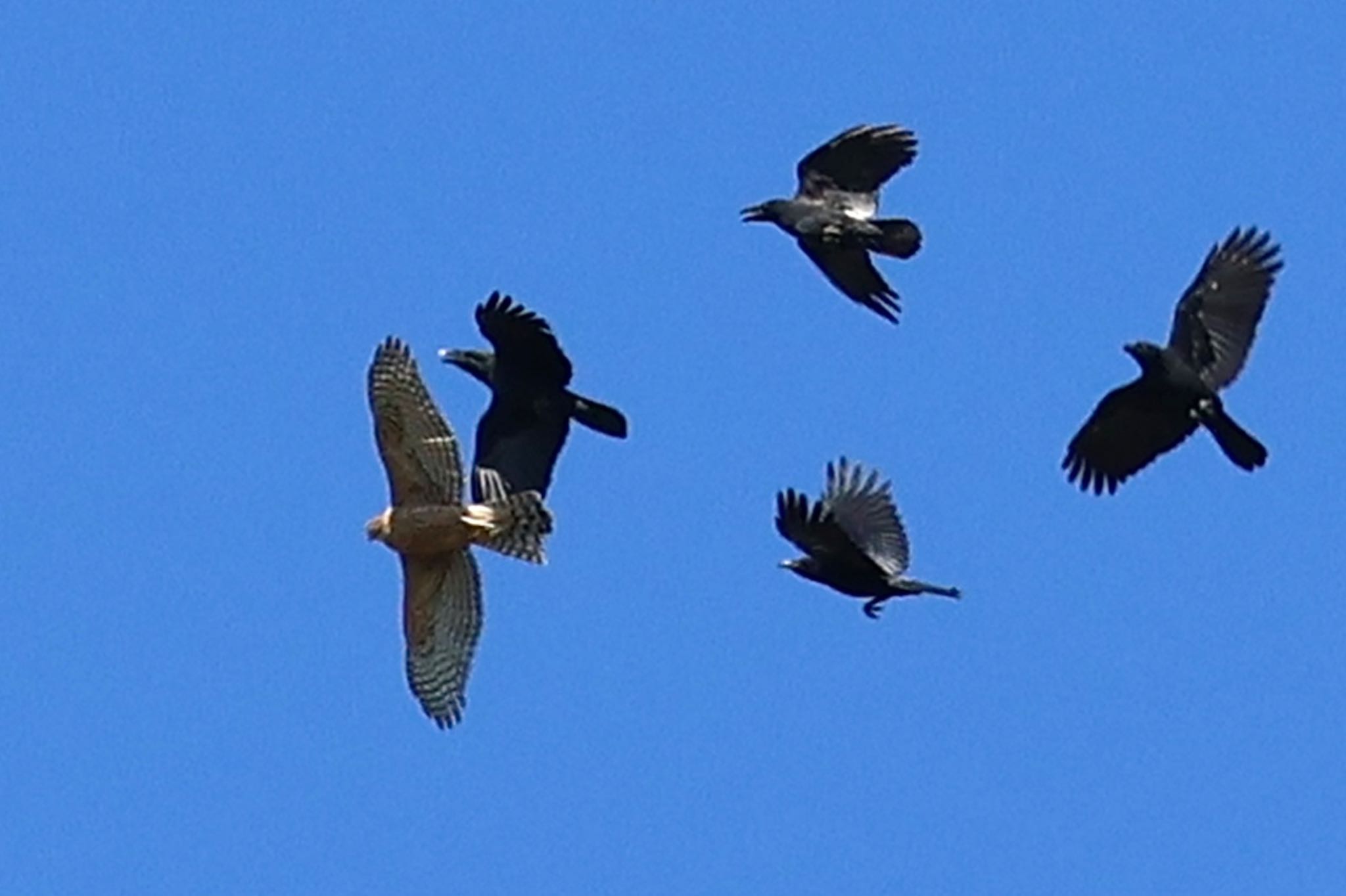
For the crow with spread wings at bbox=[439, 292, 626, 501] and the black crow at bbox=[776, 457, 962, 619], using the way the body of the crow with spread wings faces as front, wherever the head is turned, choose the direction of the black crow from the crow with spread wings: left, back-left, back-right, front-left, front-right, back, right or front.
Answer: back

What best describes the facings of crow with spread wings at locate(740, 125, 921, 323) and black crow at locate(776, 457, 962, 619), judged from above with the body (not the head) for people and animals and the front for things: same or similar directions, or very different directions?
same or similar directions

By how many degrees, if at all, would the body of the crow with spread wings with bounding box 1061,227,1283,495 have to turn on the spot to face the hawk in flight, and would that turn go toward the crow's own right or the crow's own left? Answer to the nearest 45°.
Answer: approximately 45° to the crow's own left

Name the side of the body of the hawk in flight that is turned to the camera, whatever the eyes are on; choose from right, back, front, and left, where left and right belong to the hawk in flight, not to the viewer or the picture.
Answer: left

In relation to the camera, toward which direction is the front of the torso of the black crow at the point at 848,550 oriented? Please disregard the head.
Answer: to the viewer's left

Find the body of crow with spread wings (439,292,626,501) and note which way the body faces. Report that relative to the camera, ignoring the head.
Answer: to the viewer's left

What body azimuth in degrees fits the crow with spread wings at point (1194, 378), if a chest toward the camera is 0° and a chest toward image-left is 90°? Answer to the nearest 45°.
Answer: approximately 90°

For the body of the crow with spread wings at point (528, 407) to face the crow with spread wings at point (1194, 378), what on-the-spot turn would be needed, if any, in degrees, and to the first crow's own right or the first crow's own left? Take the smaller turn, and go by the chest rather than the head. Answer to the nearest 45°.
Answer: approximately 180°

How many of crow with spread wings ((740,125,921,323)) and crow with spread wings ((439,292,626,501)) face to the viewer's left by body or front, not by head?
2

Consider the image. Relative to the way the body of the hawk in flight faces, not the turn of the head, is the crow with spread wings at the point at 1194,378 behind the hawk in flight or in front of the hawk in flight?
behind

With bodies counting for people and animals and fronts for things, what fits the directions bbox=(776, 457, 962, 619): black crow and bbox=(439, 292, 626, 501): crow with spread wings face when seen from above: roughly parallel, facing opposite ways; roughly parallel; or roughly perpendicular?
roughly parallel

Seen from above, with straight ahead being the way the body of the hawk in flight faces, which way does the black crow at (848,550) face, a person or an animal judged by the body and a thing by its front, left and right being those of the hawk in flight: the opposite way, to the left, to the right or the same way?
the same way

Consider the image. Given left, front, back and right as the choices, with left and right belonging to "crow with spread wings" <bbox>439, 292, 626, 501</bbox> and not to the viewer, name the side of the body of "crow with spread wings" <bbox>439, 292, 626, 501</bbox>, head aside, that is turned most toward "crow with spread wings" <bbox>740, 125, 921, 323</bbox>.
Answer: back

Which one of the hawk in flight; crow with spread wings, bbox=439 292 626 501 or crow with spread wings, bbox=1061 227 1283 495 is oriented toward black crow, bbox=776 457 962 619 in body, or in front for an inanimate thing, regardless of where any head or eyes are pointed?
crow with spread wings, bbox=1061 227 1283 495
